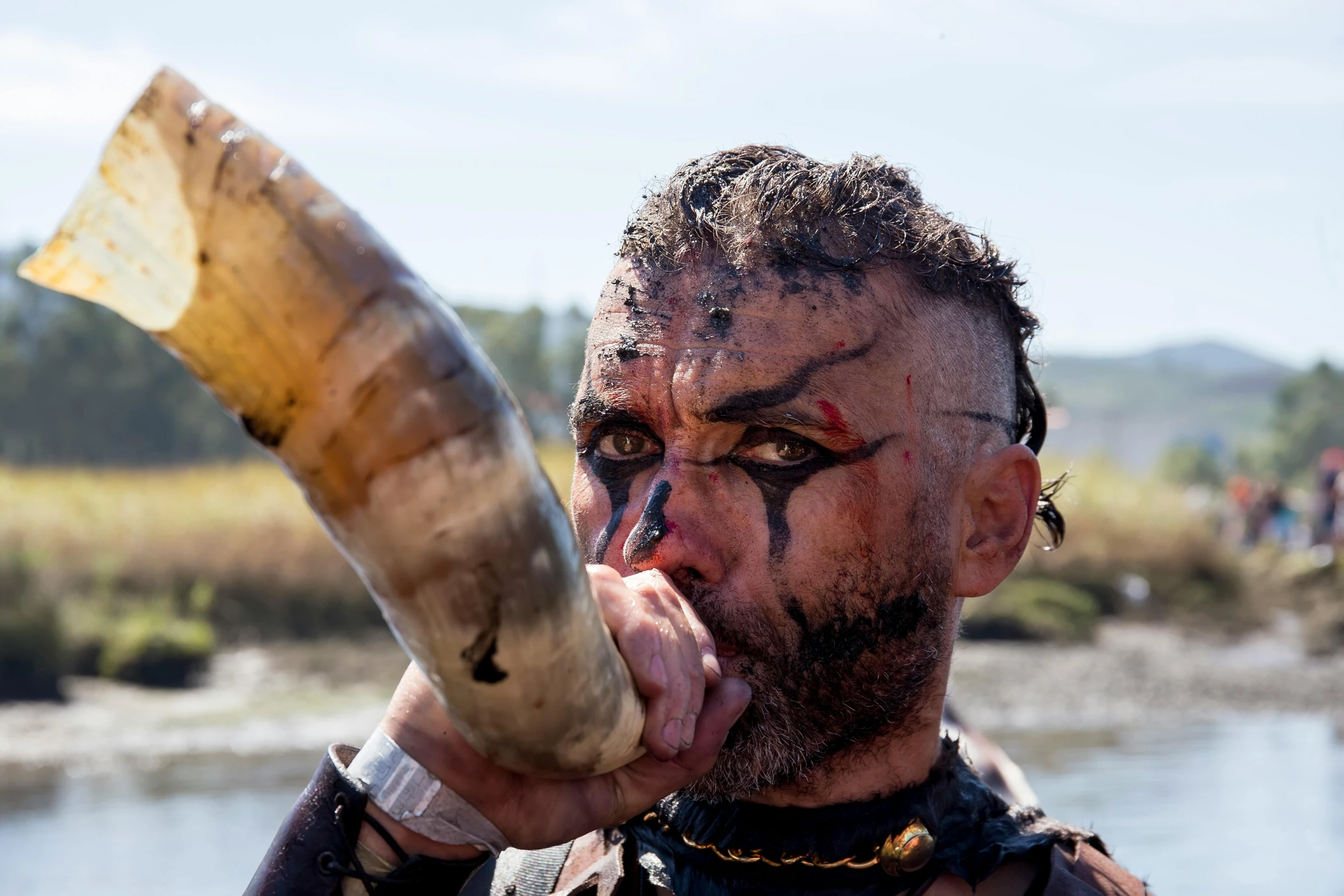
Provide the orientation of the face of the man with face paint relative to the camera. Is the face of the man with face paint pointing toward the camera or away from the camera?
toward the camera

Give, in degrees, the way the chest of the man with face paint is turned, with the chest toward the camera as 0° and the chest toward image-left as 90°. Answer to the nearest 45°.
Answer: approximately 45°
